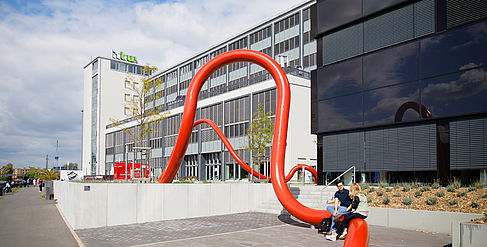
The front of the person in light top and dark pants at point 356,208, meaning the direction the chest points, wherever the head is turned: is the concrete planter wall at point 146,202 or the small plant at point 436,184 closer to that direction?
the concrete planter wall
